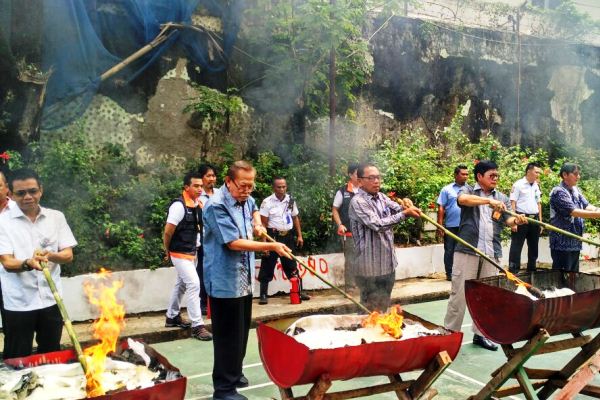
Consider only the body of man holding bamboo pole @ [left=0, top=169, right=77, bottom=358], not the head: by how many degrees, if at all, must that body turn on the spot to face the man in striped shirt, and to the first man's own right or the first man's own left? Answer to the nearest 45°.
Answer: approximately 90° to the first man's own left

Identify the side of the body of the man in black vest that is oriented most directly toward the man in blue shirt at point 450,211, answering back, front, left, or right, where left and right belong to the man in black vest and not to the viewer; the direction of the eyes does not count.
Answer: left

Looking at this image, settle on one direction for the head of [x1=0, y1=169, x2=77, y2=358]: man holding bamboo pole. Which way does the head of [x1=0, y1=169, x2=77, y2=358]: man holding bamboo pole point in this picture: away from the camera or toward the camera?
toward the camera

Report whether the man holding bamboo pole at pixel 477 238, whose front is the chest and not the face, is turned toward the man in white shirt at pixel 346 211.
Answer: no

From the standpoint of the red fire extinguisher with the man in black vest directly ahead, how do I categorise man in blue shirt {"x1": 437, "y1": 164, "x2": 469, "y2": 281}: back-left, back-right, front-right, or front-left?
back-left

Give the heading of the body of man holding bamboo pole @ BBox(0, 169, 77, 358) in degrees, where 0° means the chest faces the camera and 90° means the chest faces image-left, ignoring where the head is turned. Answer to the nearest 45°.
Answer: approximately 0°

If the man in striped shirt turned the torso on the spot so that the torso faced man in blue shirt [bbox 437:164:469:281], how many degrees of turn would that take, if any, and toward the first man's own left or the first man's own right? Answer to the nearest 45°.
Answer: approximately 135° to the first man's own left

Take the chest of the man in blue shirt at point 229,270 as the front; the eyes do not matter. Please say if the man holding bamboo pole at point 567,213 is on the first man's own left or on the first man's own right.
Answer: on the first man's own left

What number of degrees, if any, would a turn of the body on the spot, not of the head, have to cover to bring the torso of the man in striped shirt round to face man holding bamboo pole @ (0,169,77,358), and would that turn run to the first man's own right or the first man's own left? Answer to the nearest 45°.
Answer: approximately 90° to the first man's own right

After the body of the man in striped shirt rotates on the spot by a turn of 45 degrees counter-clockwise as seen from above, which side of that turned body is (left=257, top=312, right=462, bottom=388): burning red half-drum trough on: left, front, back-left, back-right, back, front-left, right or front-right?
right

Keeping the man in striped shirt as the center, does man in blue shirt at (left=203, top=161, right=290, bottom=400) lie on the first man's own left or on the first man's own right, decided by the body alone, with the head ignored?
on the first man's own right

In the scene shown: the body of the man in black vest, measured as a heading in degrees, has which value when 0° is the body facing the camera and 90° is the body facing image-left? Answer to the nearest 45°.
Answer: approximately 315°

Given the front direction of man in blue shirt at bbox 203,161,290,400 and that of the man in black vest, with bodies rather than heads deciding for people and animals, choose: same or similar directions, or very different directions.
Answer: same or similar directions

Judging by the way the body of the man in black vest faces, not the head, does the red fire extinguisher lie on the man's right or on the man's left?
on the man's left

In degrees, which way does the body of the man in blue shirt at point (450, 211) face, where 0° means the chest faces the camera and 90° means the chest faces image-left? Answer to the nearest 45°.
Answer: approximately 315°

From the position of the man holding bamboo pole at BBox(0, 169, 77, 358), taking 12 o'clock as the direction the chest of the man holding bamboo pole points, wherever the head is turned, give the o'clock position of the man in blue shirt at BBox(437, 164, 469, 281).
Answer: The man in blue shirt is roughly at 8 o'clock from the man holding bamboo pole.

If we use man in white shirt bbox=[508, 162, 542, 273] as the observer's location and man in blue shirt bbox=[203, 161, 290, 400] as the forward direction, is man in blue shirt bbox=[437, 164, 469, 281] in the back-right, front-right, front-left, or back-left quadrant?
front-right
